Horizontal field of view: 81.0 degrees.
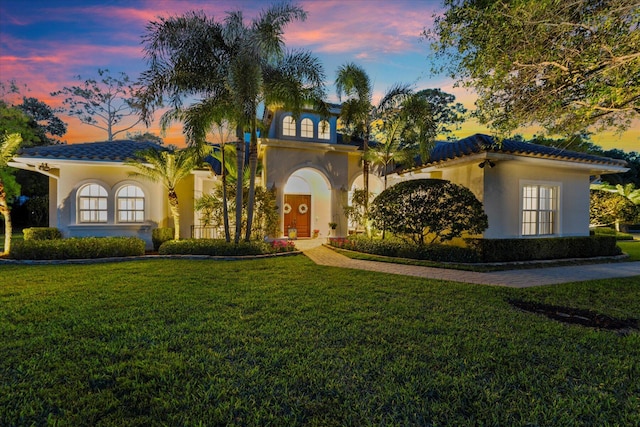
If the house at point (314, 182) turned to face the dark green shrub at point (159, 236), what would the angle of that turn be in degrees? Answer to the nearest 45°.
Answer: approximately 90° to its right

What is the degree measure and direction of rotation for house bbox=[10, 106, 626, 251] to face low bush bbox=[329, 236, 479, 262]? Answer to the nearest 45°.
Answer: approximately 45° to its left

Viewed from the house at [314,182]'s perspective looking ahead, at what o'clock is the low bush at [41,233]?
The low bush is roughly at 3 o'clock from the house.

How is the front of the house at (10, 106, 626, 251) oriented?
toward the camera

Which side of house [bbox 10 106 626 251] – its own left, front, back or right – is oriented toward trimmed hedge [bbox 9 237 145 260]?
right
